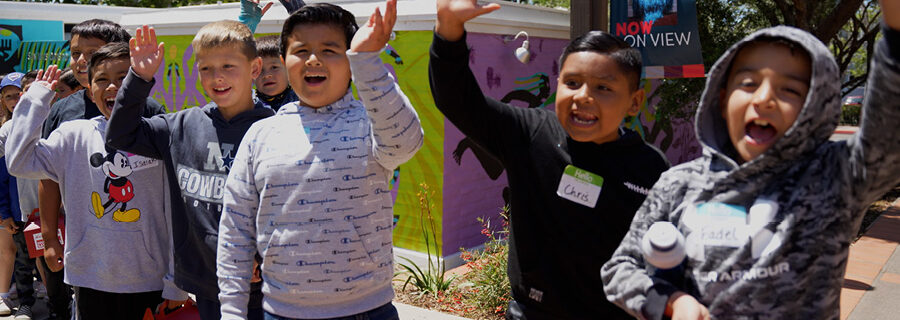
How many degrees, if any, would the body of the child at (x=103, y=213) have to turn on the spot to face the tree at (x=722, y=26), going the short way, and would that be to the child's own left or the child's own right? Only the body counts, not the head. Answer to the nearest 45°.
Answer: approximately 90° to the child's own left

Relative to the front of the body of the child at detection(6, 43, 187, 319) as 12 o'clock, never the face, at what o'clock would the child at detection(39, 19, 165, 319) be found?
the child at detection(39, 19, 165, 319) is roughly at 6 o'clock from the child at detection(6, 43, 187, 319).

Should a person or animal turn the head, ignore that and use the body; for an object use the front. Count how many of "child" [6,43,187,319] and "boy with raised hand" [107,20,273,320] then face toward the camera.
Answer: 2

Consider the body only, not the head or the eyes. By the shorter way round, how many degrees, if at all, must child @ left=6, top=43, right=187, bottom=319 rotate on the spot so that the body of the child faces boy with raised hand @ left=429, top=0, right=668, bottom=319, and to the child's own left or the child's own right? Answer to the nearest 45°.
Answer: approximately 45° to the child's own left

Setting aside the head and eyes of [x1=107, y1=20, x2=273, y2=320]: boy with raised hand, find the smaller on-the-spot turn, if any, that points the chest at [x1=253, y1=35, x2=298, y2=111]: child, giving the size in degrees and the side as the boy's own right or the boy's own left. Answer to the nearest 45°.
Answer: approximately 135° to the boy's own left

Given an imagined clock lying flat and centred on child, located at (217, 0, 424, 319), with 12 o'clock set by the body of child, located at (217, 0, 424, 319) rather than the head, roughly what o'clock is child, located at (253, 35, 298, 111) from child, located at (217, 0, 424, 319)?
child, located at (253, 35, 298, 111) is roughly at 6 o'clock from child, located at (217, 0, 424, 319).

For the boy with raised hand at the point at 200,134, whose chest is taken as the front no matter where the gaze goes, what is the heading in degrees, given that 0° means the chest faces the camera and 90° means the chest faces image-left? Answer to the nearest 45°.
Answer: approximately 0°

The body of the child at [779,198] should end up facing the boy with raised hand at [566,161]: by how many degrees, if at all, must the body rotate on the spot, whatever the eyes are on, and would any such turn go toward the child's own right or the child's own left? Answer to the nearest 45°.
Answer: approximately 135° to the child's own right

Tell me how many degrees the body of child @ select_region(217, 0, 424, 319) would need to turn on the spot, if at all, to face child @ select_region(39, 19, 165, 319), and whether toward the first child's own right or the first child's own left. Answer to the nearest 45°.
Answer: approximately 135° to the first child's own right
